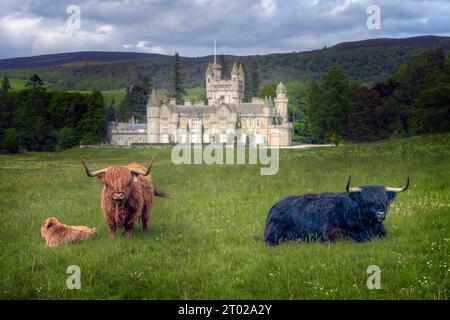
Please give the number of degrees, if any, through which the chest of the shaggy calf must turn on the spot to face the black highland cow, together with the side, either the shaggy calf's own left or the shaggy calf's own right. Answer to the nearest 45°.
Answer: approximately 180°

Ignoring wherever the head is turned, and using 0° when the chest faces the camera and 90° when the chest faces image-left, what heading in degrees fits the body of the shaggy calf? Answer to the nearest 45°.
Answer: approximately 90°

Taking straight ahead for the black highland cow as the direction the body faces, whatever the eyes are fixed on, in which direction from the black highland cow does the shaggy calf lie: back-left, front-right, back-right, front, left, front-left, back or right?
back

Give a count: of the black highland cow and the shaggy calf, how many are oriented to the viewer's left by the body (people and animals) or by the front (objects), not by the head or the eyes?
1

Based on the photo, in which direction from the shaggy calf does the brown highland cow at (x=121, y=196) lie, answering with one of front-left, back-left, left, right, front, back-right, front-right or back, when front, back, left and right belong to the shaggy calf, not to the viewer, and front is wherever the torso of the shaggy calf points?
back

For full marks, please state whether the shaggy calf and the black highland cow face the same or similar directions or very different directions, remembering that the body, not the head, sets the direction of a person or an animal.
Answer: very different directions

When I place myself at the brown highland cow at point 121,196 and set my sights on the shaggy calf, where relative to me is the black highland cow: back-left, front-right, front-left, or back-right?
back-left

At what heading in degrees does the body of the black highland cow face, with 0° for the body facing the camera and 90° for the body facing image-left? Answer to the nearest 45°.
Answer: approximately 270°

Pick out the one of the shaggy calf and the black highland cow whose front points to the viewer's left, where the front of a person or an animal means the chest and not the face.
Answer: the shaggy calf

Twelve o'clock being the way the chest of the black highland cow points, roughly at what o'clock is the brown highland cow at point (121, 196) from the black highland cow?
The brown highland cow is roughly at 6 o'clock from the black highland cow.
